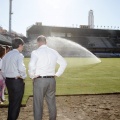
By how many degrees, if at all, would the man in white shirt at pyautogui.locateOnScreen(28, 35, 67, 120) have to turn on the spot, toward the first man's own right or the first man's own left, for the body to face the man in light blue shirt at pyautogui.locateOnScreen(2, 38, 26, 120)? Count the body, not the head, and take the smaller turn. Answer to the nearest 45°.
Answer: approximately 45° to the first man's own left

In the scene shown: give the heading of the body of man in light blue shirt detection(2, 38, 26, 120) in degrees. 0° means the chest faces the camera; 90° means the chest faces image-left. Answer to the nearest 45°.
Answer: approximately 225°

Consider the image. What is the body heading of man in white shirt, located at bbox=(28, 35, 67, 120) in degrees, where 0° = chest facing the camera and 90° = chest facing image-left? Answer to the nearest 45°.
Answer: approximately 180°

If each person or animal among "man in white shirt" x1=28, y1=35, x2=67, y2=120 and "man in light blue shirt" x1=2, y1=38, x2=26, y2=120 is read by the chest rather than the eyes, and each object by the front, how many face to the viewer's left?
0

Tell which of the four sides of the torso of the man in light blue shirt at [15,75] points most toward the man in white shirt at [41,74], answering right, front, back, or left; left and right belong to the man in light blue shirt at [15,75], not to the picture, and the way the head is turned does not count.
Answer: right
